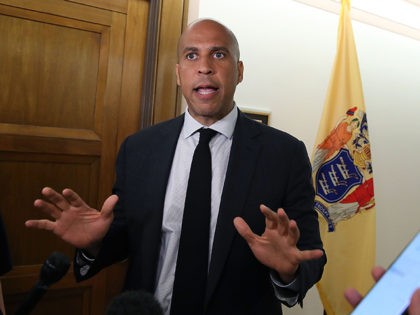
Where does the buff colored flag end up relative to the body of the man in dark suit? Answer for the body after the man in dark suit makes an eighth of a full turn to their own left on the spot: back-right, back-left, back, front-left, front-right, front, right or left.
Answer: left

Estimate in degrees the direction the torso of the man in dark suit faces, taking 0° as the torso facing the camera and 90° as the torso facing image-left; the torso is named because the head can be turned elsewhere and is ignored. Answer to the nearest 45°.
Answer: approximately 0°
